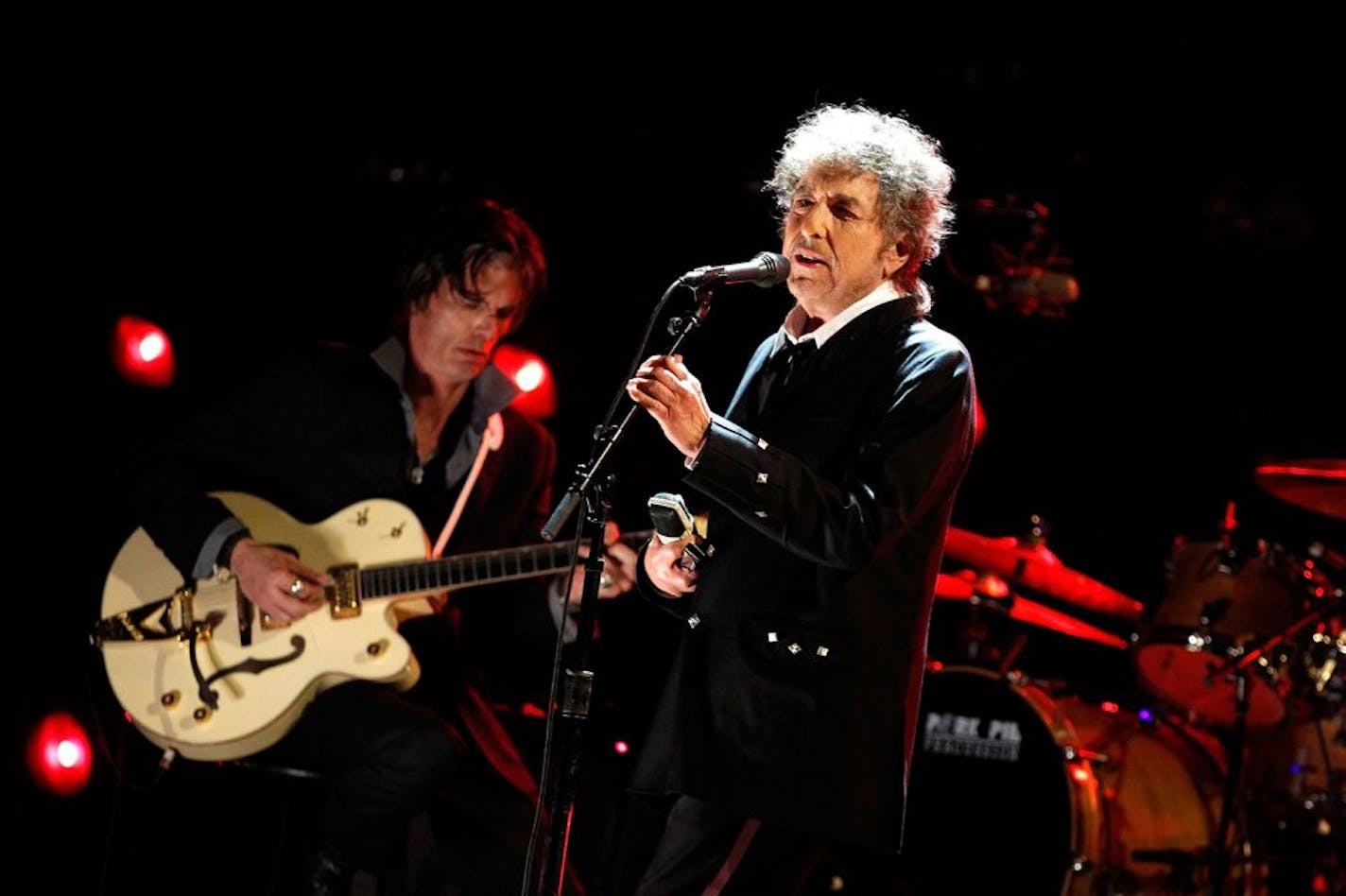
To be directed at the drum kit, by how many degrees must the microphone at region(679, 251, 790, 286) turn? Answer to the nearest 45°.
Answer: approximately 45° to its left

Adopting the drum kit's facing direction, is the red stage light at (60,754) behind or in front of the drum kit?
in front

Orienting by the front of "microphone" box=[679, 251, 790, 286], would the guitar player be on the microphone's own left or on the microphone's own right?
on the microphone's own left

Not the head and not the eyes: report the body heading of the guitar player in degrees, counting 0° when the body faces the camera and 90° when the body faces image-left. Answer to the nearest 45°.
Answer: approximately 315°

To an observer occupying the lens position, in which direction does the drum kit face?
facing the viewer and to the left of the viewer

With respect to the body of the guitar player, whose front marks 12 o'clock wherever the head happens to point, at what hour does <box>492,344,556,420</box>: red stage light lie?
The red stage light is roughly at 8 o'clock from the guitar player.

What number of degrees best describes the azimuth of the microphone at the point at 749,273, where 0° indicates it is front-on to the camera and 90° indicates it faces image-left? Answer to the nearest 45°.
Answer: approximately 270°

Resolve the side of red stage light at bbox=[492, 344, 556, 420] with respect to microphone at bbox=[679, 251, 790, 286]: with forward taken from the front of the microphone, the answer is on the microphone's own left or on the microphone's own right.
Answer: on the microphone's own left

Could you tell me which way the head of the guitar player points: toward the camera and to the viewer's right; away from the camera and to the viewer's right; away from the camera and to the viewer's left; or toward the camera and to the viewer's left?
toward the camera and to the viewer's right

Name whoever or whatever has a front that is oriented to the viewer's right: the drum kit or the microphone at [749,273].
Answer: the microphone

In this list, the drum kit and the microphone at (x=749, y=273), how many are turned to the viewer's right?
1

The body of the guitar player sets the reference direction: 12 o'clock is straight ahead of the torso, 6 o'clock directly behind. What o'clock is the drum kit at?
The drum kit is roughly at 10 o'clock from the guitar player.

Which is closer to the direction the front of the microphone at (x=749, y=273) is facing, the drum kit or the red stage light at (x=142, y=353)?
the drum kit
